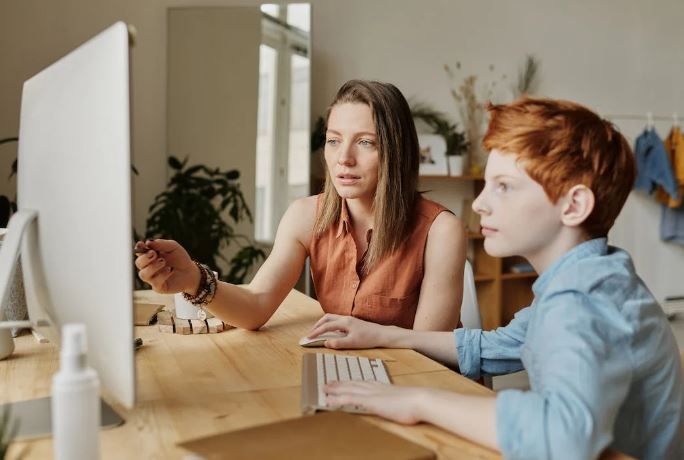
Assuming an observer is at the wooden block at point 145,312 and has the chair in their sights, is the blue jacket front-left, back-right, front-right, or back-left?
front-left

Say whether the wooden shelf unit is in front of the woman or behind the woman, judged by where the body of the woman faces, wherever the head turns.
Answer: behind

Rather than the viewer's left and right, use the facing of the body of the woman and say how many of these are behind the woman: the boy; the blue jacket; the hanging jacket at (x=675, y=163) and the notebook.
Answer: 2

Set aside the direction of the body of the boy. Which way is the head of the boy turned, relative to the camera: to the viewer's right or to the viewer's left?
to the viewer's left

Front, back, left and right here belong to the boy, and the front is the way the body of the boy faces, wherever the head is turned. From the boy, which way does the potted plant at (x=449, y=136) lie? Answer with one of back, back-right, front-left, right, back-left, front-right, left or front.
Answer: right

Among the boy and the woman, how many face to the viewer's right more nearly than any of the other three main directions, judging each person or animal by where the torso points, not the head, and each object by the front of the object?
0

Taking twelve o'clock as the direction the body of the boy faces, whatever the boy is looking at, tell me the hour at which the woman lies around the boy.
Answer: The woman is roughly at 2 o'clock from the boy.

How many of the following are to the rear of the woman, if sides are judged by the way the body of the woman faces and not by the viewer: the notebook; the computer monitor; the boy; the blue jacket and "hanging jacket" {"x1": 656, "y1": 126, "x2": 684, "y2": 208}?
2

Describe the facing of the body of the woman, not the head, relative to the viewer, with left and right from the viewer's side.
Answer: facing the viewer and to the left of the viewer

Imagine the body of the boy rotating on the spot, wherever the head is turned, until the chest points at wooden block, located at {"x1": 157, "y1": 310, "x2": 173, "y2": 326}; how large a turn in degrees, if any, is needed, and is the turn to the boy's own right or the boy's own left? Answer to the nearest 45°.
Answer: approximately 45° to the boy's own right

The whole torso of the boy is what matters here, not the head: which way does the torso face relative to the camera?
to the viewer's left
